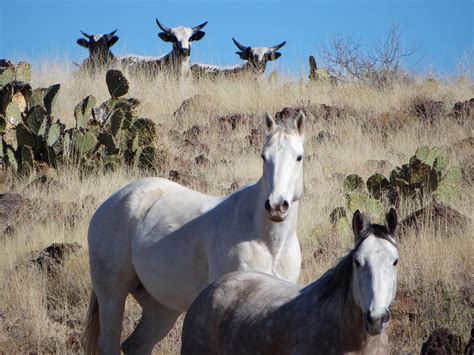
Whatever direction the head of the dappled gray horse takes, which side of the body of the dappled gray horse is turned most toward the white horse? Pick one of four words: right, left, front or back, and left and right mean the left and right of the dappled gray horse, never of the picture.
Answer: back

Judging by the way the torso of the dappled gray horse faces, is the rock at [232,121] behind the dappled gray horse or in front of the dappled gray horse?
behind

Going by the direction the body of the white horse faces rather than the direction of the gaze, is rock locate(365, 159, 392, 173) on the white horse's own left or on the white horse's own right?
on the white horse's own left

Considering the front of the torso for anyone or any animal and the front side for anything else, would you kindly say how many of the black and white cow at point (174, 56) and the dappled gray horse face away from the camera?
0

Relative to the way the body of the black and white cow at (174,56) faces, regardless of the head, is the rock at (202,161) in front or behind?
in front

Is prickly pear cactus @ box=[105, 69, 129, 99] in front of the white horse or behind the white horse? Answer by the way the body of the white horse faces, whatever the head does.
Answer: behind

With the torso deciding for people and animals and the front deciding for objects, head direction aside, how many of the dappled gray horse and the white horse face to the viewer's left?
0

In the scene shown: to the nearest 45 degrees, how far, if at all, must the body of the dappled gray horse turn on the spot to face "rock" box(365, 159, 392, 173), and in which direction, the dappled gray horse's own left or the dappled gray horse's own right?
approximately 135° to the dappled gray horse's own left

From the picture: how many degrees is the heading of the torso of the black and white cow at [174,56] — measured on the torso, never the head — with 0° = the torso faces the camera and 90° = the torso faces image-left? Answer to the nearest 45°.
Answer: approximately 315°
